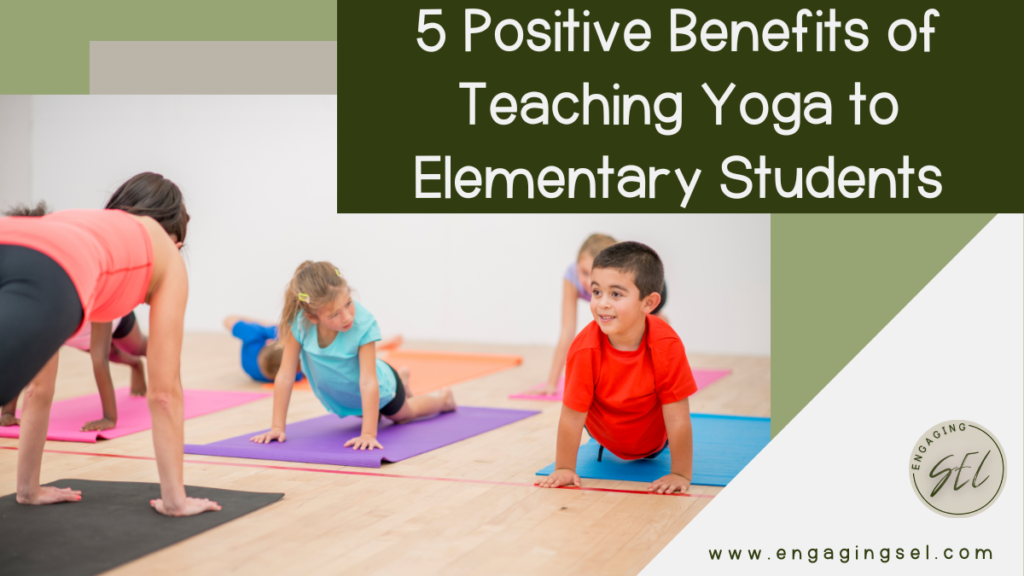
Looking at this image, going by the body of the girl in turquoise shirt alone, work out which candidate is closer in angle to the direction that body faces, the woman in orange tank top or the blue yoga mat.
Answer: the woman in orange tank top

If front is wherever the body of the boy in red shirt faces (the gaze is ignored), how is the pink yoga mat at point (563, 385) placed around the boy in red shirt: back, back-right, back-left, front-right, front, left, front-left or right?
back

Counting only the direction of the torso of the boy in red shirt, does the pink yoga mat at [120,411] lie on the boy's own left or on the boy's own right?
on the boy's own right

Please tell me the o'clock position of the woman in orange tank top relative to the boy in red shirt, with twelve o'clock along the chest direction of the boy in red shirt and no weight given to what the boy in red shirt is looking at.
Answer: The woman in orange tank top is roughly at 2 o'clock from the boy in red shirt.

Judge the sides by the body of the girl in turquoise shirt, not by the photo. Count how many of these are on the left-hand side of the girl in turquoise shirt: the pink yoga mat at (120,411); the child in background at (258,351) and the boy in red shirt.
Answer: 1

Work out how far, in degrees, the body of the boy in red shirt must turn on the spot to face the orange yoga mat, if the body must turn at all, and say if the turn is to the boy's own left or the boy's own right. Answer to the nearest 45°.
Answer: approximately 180°

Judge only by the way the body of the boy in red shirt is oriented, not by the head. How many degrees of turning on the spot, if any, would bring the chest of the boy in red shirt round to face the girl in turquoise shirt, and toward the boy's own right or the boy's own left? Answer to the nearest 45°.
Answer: approximately 135° to the boy's own right

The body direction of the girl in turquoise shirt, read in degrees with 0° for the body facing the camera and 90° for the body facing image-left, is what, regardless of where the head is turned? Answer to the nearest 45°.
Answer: approximately 45°

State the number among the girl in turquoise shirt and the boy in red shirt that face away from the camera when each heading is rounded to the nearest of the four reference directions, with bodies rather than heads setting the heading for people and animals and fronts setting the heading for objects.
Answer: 0

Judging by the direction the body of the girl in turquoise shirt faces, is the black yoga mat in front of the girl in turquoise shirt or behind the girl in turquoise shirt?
in front
